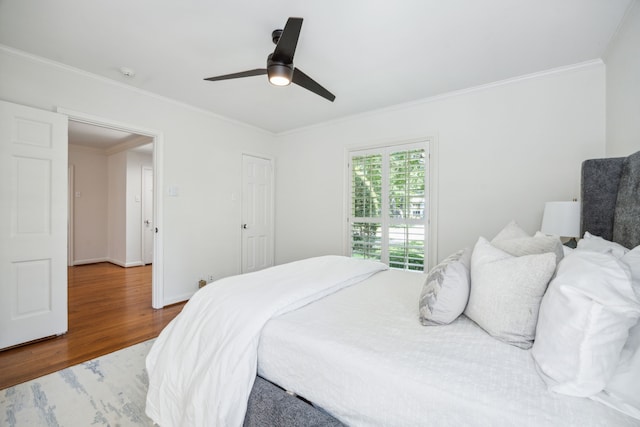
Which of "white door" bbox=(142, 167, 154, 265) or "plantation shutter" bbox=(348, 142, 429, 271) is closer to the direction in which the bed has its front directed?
the white door

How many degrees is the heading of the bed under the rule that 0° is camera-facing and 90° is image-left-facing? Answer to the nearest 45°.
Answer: approximately 90°

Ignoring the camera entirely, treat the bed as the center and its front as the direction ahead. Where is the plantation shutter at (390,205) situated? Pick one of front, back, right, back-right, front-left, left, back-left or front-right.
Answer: right

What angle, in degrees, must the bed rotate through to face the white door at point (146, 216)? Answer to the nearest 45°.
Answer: approximately 45° to its right

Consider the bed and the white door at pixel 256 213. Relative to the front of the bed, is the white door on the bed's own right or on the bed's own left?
on the bed's own right

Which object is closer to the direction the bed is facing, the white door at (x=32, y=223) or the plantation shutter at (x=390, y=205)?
the white door

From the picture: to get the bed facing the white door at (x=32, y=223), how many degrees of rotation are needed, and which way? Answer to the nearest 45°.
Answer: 0° — it already faces it
